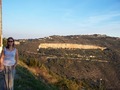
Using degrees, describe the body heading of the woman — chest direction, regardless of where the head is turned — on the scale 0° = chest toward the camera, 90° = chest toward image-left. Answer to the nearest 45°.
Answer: approximately 0°
